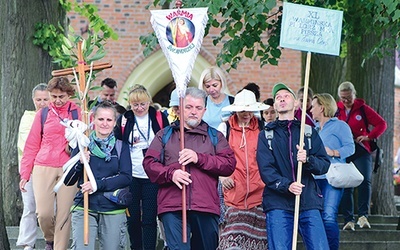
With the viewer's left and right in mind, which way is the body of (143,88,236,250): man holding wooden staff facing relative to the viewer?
facing the viewer

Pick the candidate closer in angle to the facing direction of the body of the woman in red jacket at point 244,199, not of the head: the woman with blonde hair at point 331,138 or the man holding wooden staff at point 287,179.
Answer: the man holding wooden staff

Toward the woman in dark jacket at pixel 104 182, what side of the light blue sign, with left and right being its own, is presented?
right

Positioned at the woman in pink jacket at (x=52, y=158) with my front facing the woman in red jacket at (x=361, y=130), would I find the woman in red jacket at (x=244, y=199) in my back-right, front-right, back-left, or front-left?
front-right

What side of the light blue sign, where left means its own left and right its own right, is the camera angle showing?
front

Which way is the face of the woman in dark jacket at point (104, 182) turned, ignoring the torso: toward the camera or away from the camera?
toward the camera

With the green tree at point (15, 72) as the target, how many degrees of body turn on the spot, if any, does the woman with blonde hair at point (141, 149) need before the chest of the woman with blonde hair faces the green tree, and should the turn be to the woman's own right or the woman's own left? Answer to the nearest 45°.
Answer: approximately 135° to the woman's own right

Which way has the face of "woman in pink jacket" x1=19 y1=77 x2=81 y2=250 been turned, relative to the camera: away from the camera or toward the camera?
toward the camera

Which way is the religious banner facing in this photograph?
toward the camera

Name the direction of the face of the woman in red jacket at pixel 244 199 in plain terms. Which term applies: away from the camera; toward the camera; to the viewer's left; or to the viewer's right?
toward the camera

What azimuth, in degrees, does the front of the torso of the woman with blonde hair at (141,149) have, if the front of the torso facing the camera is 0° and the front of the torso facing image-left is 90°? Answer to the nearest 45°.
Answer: approximately 0°
